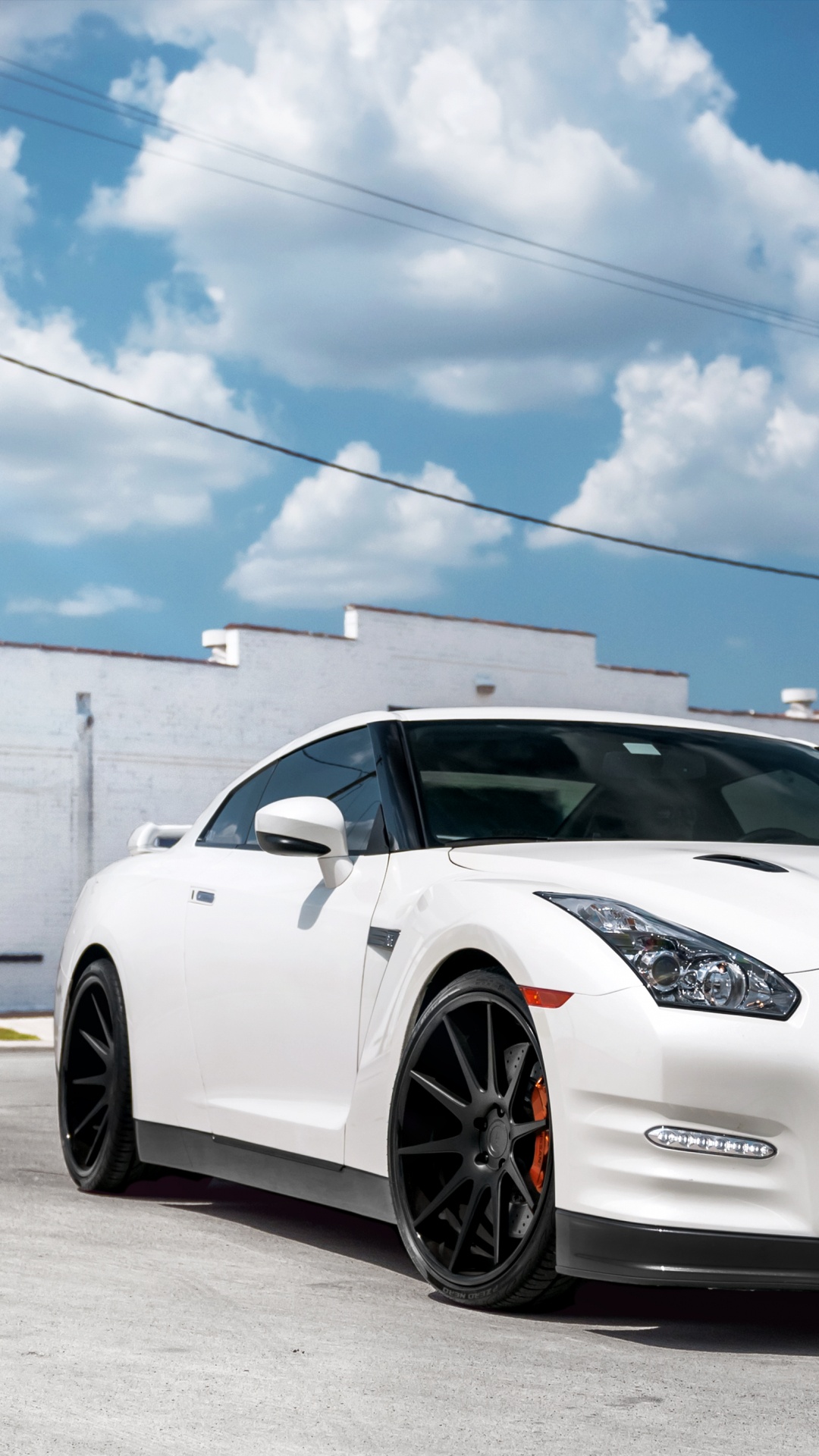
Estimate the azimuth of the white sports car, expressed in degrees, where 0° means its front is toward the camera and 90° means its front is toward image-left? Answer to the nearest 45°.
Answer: approximately 315°

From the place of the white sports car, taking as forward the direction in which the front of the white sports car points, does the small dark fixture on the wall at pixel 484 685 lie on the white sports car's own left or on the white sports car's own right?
on the white sports car's own left

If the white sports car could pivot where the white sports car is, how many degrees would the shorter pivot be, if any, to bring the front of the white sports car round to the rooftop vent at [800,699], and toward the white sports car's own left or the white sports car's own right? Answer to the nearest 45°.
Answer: approximately 135° to the white sports car's own left
